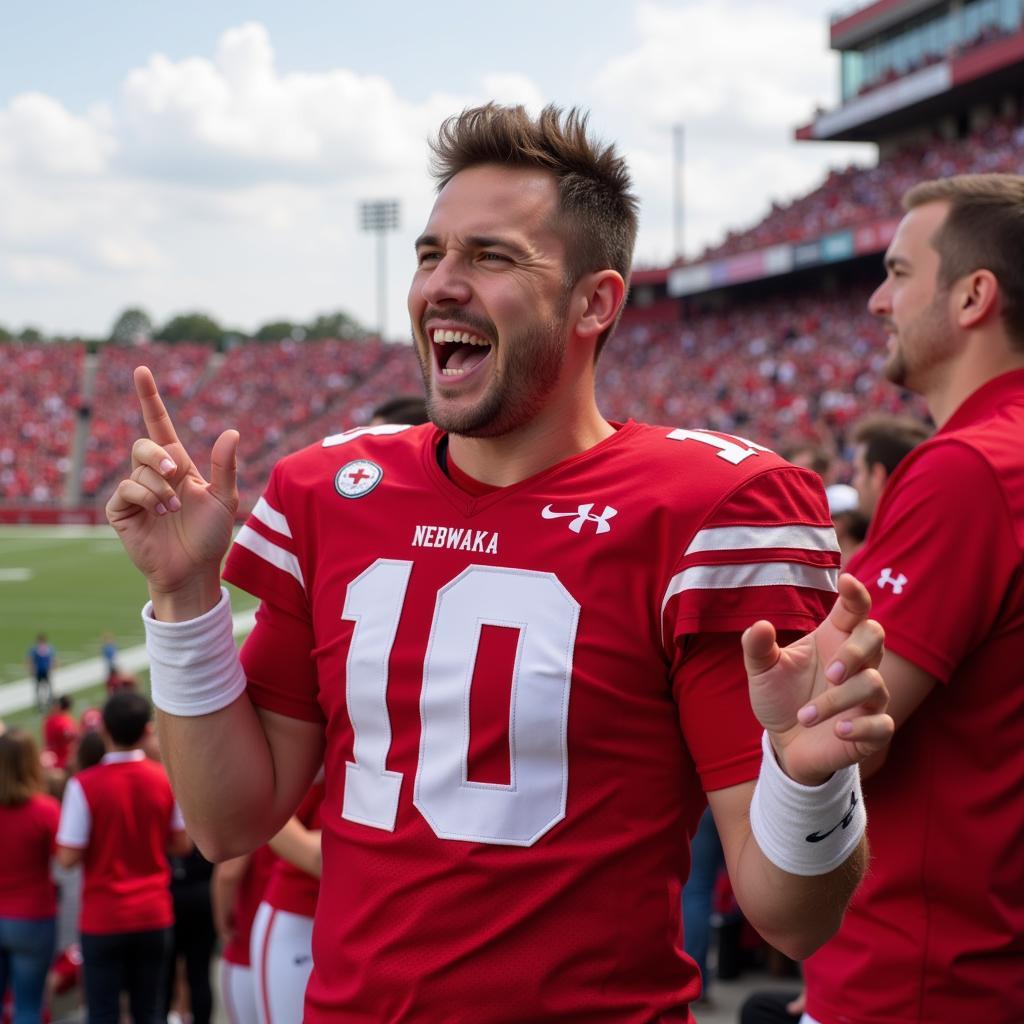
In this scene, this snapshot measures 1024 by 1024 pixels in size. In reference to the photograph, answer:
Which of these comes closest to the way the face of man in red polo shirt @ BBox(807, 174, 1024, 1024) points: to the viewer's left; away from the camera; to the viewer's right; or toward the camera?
to the viewer's left

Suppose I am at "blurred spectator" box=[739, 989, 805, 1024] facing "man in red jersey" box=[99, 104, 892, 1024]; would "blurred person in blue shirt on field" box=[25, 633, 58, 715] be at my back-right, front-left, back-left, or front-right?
back-right

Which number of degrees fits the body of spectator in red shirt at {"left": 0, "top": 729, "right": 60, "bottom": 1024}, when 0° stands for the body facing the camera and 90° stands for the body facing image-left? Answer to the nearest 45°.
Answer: approximately 180°

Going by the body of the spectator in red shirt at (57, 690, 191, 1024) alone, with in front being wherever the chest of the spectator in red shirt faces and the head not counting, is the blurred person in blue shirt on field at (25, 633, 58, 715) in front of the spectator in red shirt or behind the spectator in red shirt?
in front

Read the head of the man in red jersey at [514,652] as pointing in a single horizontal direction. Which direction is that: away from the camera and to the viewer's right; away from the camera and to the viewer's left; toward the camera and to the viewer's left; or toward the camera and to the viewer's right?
toward the camera and to the viewer's left

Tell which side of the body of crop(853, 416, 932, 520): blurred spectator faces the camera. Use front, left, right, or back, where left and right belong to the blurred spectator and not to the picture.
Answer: left

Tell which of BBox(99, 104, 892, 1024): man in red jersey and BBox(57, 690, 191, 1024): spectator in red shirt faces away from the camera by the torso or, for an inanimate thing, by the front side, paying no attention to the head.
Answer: the spectator in red shirt

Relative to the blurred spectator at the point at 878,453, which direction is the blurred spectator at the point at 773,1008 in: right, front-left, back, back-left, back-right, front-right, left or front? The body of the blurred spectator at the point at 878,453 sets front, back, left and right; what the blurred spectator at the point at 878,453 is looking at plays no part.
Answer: left

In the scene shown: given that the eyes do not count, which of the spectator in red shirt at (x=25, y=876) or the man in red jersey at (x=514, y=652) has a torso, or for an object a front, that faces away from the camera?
the spectator in red shirt

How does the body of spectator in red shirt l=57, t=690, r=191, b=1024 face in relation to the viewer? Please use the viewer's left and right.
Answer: facing away from the viewer

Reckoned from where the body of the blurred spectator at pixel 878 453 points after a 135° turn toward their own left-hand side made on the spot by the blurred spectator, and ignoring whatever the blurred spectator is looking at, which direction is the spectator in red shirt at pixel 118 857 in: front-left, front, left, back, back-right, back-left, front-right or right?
back-right

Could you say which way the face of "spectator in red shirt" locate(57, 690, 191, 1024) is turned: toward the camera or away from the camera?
away from the camera

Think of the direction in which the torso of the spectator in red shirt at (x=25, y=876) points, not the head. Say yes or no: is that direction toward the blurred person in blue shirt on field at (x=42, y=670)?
yes
